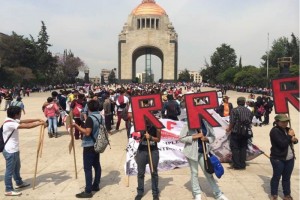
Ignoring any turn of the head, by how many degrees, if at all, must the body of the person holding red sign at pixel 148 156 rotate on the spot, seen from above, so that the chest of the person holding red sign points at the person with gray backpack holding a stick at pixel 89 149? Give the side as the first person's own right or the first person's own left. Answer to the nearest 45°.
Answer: approximately 90° to the first person's own right

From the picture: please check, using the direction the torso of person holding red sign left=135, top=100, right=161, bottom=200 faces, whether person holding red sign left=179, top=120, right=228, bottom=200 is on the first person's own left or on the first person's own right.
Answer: on the first person's own left

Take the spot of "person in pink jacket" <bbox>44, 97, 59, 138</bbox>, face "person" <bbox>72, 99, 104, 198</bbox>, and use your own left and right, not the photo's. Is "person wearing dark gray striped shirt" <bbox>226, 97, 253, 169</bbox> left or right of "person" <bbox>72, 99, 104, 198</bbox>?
left

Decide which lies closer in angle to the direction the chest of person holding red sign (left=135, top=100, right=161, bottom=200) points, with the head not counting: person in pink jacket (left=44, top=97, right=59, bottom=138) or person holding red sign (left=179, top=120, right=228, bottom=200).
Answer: the person holding red sign

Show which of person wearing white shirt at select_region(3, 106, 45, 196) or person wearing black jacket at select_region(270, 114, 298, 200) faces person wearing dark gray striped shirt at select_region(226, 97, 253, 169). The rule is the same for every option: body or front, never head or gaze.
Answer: the person wearing white shirt

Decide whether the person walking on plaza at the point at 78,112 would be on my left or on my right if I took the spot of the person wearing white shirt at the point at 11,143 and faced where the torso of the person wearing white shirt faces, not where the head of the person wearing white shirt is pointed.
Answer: on my left

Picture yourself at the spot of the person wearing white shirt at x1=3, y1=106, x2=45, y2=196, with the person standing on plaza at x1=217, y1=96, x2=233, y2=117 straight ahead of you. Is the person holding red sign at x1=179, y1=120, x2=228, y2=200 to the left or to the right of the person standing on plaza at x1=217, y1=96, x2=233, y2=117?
right

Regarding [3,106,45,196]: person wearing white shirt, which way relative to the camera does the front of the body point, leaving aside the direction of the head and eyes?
to the viewer's right

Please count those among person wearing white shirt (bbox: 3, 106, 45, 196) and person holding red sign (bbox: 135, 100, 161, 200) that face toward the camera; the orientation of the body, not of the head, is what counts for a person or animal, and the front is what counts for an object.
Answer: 1

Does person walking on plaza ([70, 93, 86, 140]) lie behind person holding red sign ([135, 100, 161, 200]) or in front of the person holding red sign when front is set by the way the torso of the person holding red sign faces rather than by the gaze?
behind

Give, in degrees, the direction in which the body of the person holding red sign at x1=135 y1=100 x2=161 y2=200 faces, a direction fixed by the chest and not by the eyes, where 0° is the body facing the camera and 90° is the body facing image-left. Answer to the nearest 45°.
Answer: approximately 0°
